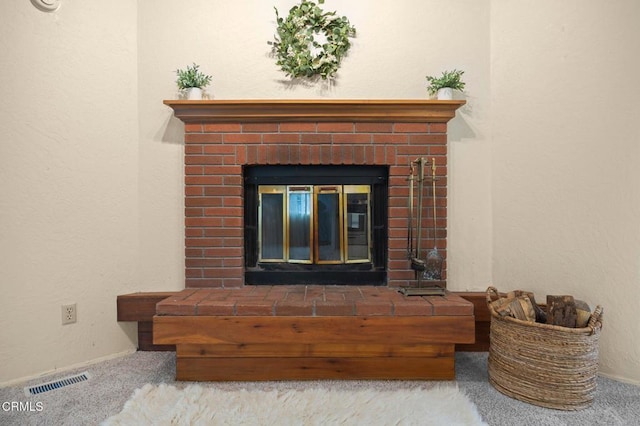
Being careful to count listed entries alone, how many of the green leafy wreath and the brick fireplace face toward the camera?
2

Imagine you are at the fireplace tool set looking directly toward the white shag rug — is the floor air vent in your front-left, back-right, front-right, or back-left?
front-right

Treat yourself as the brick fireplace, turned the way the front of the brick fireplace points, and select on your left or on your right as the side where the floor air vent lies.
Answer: on your right

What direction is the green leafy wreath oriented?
toward the camera

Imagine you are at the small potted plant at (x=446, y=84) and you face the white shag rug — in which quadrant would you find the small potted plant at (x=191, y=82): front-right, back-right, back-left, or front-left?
front-right

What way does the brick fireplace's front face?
toward the camera

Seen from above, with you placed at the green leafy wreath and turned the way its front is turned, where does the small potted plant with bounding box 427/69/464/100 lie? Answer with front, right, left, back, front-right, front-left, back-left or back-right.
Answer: left
